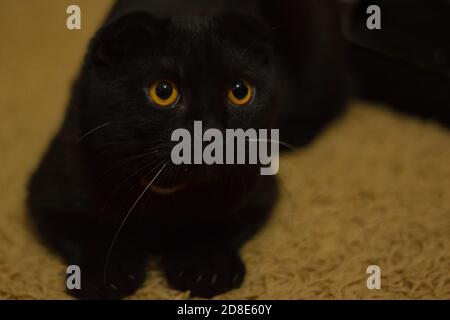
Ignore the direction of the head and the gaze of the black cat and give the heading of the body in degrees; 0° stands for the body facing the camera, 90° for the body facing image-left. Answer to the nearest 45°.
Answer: approximately 0°
